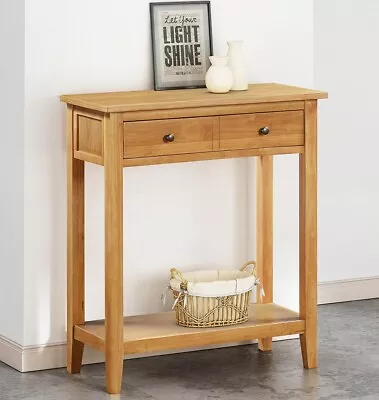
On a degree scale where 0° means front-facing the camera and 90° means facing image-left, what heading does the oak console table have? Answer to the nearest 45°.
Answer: approximately 315°
